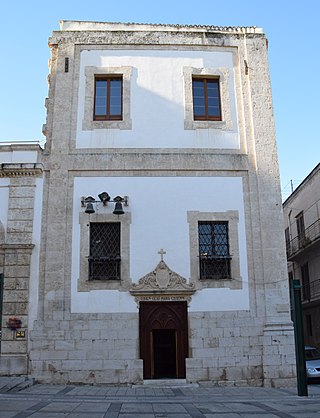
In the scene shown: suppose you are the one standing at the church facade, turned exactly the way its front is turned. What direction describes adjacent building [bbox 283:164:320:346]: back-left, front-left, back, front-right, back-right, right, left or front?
back-left

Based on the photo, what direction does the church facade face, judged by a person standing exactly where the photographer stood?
facing the viewer
